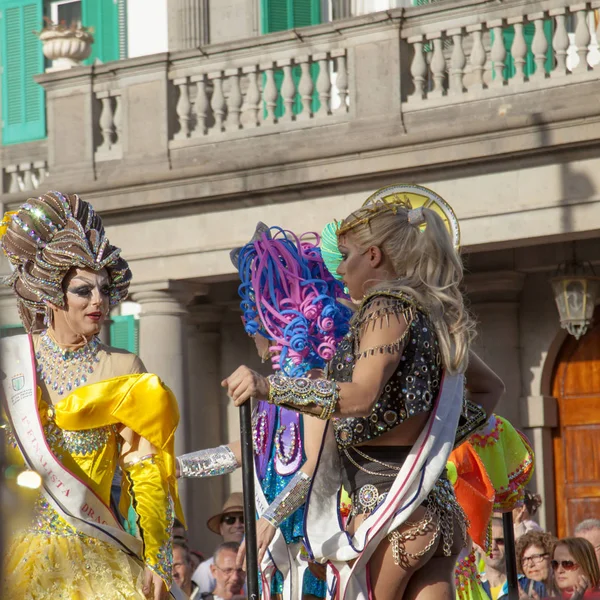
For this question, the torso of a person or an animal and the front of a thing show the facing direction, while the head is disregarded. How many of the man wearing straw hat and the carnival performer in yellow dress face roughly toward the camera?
2

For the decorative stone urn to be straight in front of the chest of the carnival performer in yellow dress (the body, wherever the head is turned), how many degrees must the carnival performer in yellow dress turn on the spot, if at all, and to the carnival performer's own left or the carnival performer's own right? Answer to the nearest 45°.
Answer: approximately 180°

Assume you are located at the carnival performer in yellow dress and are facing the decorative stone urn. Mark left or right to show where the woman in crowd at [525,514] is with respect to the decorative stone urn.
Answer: right

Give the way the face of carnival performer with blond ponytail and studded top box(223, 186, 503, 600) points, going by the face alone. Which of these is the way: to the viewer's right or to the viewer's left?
to the viewer's left

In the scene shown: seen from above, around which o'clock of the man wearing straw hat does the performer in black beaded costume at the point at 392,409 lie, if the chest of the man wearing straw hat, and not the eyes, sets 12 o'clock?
The performer in black beaded costume is roughly at 12 o'clock from the man wearing straw hat.

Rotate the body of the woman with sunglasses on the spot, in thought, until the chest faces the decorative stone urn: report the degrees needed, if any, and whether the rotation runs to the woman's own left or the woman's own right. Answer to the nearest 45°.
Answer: approximately 90° to the woman's own right

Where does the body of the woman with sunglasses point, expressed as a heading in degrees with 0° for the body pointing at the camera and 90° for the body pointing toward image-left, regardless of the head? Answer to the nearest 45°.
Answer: approximately 45°

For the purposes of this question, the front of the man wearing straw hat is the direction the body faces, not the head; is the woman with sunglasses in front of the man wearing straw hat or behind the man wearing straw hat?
in front

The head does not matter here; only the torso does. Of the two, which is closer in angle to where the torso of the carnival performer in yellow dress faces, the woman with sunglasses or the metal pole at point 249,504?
the metal pole

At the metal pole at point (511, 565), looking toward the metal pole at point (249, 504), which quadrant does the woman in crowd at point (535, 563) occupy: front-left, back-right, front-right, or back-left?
back-right
